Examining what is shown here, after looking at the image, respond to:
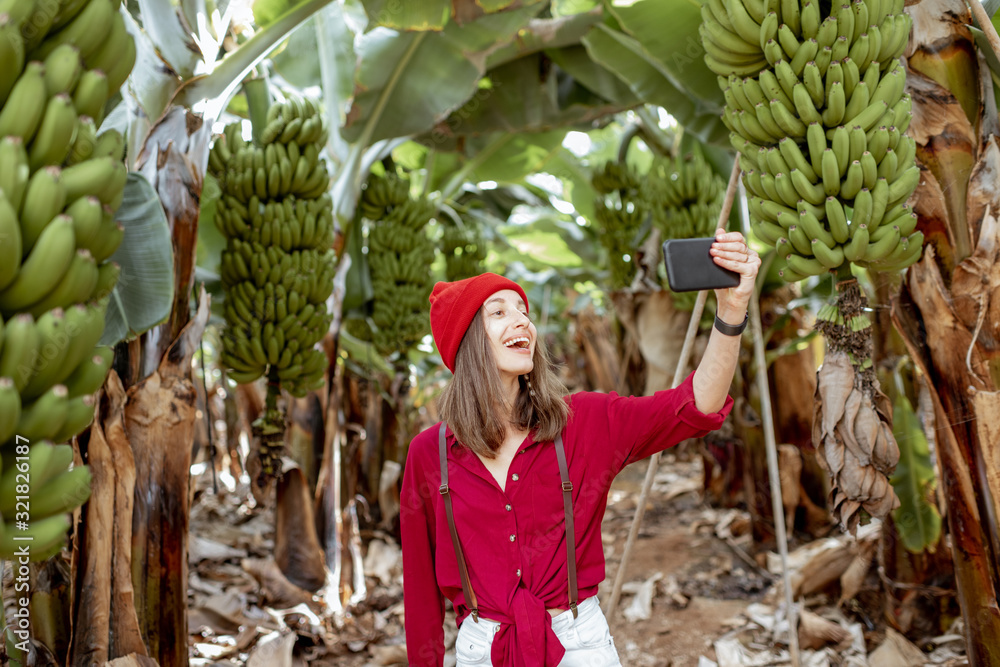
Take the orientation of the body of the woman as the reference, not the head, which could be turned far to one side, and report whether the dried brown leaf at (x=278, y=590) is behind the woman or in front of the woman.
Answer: behind

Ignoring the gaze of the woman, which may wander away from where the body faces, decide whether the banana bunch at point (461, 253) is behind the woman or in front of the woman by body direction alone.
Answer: behind

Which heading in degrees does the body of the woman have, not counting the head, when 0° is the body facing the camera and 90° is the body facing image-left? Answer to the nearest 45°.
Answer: approximately 0°

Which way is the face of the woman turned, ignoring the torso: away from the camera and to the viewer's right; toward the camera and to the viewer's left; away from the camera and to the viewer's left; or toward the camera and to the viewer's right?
toward the camera and to the viewer's right

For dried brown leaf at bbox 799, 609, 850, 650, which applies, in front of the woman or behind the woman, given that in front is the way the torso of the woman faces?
behind

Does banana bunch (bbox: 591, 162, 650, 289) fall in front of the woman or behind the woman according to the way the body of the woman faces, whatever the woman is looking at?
behind
